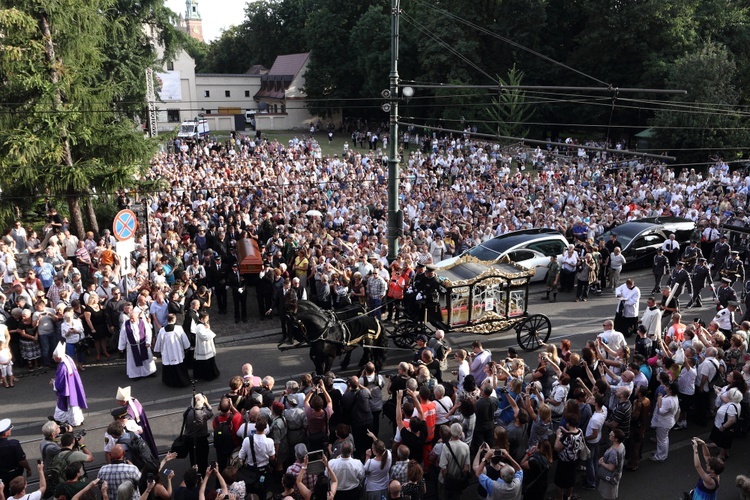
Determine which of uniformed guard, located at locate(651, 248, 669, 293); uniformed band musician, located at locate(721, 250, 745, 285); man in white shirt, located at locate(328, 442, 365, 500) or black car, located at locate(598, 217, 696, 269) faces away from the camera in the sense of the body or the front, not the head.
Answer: the man in white shirt

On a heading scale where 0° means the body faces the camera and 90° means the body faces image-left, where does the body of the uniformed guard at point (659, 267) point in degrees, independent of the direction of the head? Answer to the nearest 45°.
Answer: approximately 45°

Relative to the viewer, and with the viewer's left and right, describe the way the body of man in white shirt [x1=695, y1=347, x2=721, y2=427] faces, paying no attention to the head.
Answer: facing away from the viewer and to the left of the viewer

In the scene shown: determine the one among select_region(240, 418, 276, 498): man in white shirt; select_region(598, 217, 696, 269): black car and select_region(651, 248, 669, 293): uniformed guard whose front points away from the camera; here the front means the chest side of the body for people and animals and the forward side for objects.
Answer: the man in white shirt

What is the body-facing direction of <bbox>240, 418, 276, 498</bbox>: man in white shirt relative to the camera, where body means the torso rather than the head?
away from the camera

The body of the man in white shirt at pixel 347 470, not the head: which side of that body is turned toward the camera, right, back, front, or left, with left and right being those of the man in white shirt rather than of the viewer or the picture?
back

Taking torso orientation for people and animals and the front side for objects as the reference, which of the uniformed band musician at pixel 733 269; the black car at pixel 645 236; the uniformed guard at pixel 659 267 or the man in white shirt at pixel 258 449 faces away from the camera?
the man in white shirt

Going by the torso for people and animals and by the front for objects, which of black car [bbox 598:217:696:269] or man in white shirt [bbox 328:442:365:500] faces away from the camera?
the man in white shirt

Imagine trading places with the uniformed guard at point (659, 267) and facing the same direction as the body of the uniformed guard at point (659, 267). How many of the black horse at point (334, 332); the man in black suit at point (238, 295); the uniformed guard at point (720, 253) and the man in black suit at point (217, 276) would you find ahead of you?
3

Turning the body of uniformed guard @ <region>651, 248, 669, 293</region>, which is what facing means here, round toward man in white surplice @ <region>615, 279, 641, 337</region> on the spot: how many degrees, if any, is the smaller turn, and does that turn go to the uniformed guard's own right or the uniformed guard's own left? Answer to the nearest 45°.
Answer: approximately 45° to the uniformed guard's own left
